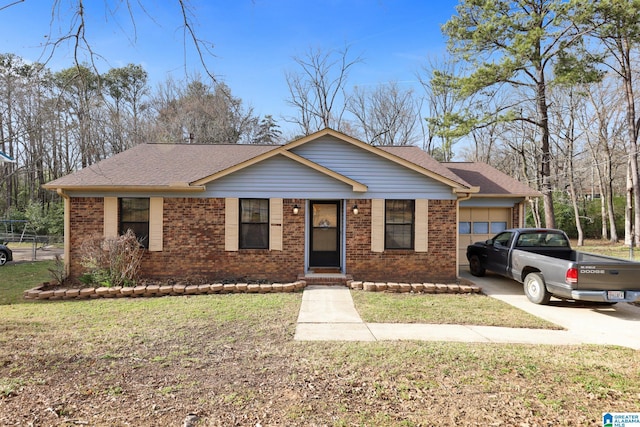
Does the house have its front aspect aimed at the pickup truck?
no

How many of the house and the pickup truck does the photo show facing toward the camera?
1

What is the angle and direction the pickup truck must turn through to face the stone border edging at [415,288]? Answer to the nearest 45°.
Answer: approximately 45° to its left

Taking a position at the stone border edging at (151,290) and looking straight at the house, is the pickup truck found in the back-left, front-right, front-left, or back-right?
front-right

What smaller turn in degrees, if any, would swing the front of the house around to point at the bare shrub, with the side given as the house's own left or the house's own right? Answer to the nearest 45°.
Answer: approximately 90° to the house's own right

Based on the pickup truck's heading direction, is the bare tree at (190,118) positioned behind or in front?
in front

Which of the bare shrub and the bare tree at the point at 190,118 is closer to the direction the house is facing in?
the bare shrub

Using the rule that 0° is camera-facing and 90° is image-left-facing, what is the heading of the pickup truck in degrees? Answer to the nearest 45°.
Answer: approximately 135°

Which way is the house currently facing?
toward the camera

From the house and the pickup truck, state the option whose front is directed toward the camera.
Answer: the house

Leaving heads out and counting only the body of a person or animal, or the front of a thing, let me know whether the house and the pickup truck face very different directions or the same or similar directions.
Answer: very different directions
